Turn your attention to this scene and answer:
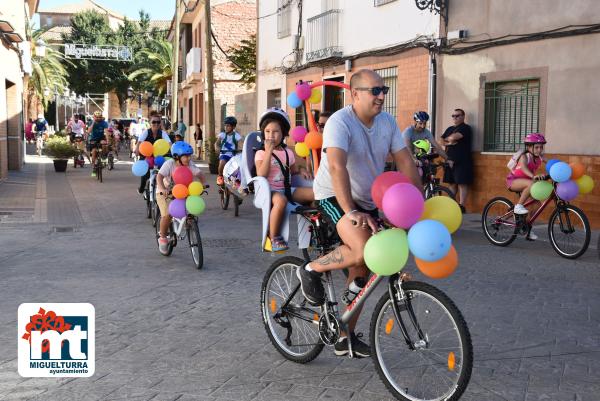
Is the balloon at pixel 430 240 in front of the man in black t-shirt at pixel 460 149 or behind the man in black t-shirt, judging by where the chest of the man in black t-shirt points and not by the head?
in front

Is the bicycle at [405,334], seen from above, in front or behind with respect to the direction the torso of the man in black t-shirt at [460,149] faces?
in front

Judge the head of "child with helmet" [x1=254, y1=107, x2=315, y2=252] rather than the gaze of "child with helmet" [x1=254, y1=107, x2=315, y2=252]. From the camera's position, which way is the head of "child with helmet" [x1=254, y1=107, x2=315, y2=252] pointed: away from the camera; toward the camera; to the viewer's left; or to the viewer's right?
toward the camera

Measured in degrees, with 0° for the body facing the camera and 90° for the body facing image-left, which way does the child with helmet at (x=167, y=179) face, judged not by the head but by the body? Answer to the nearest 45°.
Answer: approximately 315°

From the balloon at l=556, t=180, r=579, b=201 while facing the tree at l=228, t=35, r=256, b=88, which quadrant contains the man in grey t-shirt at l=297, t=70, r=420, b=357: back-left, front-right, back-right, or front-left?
back-left

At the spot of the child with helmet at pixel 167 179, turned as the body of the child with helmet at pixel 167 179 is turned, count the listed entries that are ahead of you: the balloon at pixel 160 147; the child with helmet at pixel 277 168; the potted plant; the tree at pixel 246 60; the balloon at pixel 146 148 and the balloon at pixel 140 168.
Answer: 1

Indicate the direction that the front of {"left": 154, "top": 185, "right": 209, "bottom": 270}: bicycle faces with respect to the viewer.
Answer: facing the viewer and to the right of the viewer

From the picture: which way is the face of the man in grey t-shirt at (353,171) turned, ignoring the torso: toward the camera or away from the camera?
toward the camera

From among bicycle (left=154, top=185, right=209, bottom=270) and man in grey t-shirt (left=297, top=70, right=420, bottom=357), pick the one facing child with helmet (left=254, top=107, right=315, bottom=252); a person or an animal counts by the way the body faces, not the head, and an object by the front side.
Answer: the bicycle

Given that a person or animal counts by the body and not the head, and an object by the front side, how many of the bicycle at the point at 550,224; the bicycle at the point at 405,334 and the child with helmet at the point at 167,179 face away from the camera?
0
